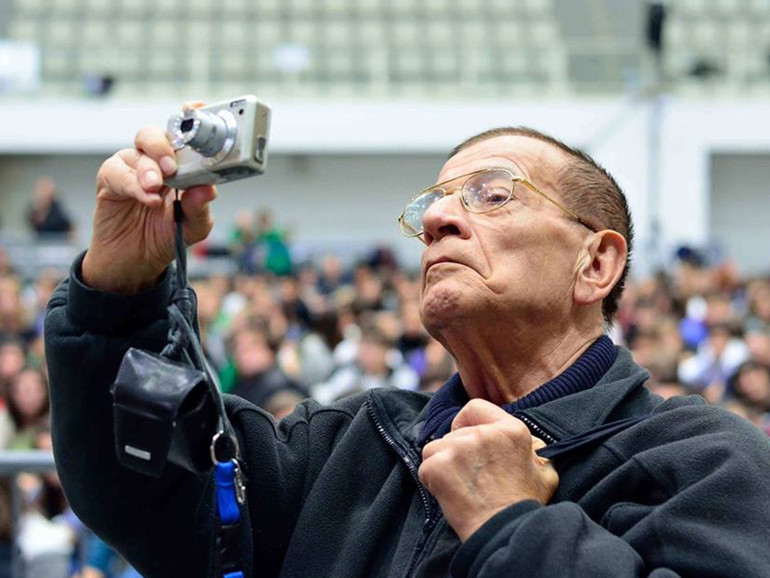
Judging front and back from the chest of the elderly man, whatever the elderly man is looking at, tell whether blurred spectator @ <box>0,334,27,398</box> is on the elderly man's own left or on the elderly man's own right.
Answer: on the elderly man's own right

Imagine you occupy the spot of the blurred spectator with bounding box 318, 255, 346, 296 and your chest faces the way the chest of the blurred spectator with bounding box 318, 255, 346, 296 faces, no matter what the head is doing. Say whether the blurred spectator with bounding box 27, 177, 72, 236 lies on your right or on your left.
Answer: on your right

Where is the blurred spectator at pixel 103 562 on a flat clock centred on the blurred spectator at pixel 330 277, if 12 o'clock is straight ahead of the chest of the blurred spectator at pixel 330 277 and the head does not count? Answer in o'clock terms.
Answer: the blurred spectator at pixel 103 562 is roughly at 12 o'clock from the blurred spectator at pixel 330 277.

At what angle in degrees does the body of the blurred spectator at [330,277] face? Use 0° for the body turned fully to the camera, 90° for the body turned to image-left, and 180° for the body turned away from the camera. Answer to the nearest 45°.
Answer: approximately 0°

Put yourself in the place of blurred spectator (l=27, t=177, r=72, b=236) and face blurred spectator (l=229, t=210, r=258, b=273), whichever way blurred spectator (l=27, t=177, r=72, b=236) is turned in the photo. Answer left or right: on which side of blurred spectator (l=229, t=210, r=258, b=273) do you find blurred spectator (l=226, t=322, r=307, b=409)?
right

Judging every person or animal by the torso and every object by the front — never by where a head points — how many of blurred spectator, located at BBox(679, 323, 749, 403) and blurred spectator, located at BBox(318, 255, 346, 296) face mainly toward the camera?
2

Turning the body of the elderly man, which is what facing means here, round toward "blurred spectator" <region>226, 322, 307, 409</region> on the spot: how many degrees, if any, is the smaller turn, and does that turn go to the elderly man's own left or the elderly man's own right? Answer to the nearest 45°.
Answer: approximately 135° to the elderly man's own right

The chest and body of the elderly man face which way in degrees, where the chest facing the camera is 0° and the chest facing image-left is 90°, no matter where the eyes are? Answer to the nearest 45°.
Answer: approximately 45°

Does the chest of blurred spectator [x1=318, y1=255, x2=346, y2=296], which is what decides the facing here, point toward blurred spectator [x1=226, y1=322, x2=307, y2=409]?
yes

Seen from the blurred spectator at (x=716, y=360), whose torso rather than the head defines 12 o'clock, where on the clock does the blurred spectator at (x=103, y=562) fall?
the blurred spectator at (x=103, y=562) is roughly at 1 o'clock from the blurred spectator at (x=716, y=360).
